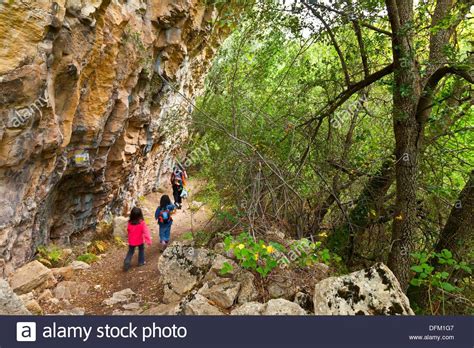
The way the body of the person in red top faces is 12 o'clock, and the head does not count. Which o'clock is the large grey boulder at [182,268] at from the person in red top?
The large grey boulder is roughly at 4 o'clock from the person in red top.

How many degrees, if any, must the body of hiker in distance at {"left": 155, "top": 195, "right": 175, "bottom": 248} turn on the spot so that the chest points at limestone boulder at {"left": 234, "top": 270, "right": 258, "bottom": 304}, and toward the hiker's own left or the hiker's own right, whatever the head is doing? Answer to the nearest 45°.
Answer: approximately 180°

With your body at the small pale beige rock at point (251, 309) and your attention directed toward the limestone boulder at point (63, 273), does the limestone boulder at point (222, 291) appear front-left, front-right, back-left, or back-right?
front-right

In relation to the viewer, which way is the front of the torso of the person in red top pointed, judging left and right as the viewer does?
facing away from the viewer and to the right of the viewer

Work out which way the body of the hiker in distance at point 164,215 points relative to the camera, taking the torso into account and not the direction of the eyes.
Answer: away from the camera

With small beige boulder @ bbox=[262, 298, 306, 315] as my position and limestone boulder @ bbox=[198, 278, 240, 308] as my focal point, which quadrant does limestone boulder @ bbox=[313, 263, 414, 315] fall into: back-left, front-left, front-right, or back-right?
back-right

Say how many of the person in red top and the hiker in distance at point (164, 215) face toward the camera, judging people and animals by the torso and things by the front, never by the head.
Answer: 0

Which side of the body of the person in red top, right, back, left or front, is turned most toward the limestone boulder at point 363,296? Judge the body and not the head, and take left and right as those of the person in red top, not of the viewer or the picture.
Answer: right

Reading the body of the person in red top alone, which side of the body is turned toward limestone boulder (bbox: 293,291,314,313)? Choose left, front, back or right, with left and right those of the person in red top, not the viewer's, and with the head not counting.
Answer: right

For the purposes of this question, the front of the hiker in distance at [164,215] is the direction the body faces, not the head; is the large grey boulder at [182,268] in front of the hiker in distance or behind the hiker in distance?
behind

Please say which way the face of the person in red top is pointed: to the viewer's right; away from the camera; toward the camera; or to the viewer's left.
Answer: away from the camera

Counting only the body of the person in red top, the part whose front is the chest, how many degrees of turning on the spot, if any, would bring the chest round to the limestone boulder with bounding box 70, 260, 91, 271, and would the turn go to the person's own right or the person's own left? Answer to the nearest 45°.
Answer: approximately 90° to the person's own left

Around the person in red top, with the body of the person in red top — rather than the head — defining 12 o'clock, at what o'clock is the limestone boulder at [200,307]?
The limestone boulder is roughly at 4 o'clock from the person in red top.

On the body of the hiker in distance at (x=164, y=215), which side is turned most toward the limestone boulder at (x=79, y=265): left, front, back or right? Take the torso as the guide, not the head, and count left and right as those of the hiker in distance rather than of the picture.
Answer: left
